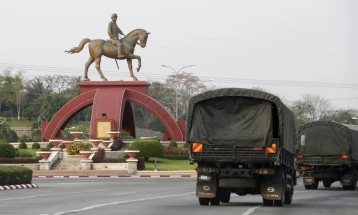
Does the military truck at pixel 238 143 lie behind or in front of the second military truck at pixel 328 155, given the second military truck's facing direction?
behind

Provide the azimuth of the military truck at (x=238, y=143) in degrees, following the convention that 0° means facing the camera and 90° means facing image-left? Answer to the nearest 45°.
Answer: approximately 180°

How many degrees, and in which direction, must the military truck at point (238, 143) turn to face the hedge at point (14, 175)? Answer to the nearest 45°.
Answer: approximately 45° to its left

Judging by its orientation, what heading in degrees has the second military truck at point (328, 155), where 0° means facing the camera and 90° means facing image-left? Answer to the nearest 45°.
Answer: approximately 180°

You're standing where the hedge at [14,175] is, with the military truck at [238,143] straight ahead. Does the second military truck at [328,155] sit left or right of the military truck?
left

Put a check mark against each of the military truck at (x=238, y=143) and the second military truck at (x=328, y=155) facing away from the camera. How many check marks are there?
2

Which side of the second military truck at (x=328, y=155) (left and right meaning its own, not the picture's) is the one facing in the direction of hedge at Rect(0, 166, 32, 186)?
left

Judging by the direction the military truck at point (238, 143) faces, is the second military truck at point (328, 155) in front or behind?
in front
